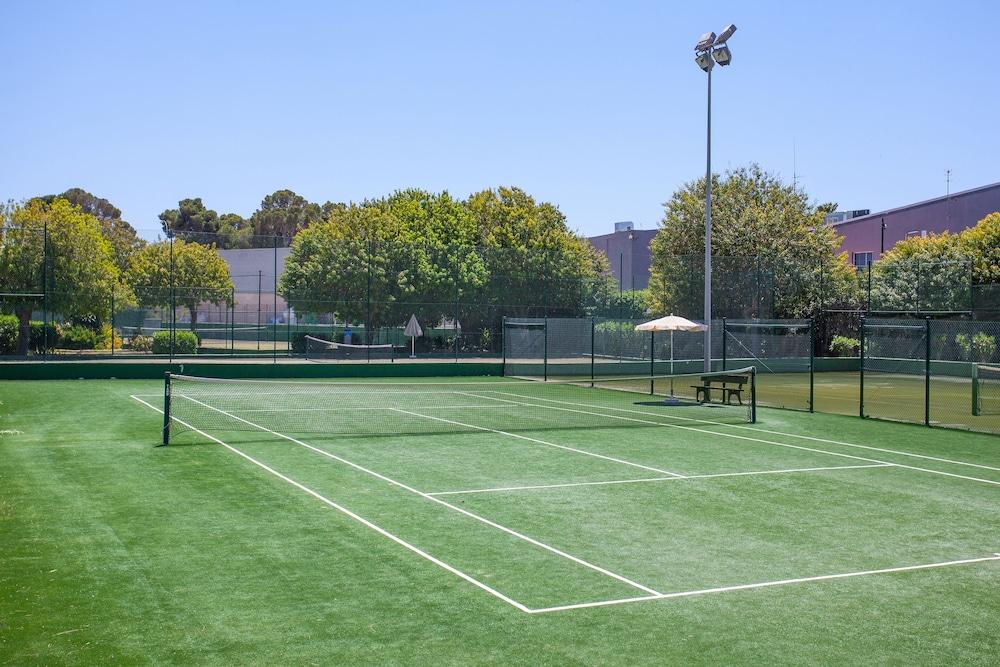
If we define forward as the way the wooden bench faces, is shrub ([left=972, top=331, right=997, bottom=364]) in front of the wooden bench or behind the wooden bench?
behind

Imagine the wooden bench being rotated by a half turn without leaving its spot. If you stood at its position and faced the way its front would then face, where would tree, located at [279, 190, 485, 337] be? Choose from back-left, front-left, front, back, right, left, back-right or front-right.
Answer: left

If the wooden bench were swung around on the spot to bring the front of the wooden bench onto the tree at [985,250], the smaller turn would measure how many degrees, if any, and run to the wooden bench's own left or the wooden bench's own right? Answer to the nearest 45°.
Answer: approximately 180°

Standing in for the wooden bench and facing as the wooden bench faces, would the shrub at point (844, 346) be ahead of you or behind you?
behind

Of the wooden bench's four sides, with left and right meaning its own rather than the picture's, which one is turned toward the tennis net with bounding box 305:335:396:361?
right

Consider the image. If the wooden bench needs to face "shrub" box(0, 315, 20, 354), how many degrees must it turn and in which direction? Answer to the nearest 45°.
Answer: approximately 45° to its right

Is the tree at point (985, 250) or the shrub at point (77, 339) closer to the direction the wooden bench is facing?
the shrub

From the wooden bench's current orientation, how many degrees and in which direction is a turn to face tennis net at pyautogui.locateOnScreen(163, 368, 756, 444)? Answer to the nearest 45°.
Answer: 0° — it already faces it

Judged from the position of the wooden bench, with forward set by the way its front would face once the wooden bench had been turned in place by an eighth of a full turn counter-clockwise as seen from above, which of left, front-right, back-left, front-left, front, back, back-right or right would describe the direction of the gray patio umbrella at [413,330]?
back-right

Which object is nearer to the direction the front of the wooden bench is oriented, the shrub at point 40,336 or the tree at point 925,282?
the shrub

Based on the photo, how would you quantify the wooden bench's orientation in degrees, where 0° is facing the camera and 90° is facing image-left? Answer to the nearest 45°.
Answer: approximately 45°
